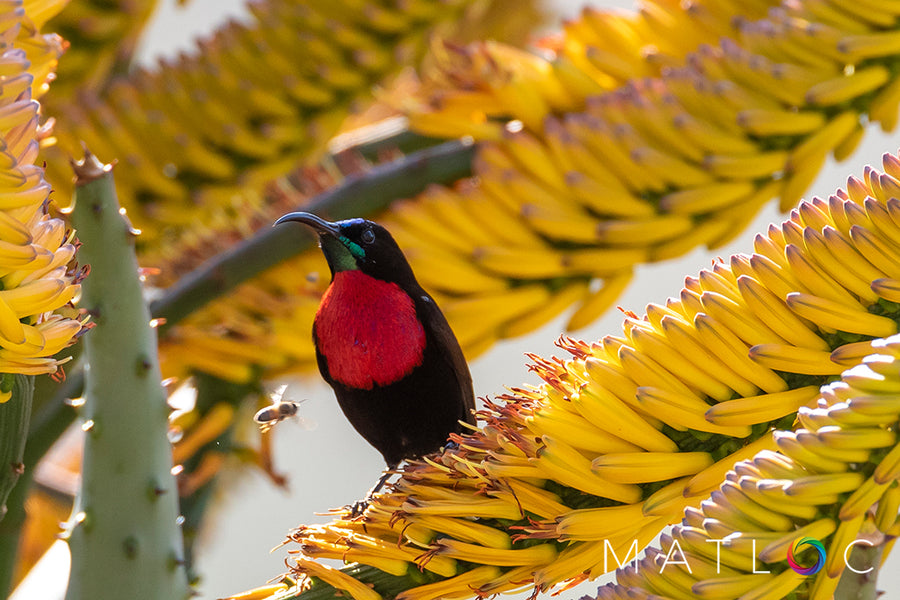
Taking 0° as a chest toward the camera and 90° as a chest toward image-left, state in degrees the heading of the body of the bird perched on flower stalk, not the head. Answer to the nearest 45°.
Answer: approximately 45°

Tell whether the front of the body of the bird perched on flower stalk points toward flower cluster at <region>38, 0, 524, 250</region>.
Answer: no
